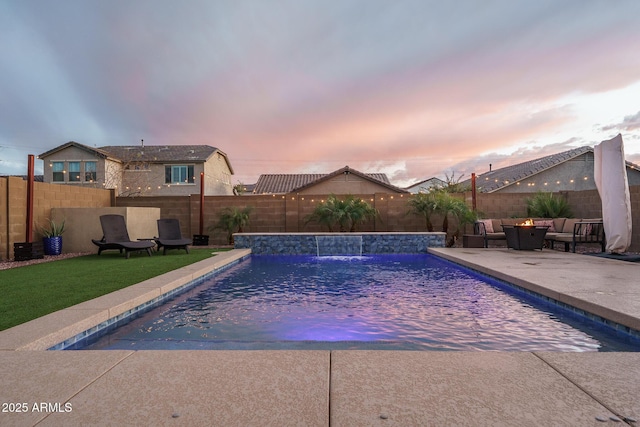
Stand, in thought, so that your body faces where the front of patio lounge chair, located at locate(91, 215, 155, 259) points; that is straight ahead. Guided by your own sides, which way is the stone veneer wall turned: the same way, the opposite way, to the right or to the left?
to the right

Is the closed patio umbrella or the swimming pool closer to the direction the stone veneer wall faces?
the swimming pool

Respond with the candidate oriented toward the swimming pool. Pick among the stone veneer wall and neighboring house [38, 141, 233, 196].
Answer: the stone veneer wall

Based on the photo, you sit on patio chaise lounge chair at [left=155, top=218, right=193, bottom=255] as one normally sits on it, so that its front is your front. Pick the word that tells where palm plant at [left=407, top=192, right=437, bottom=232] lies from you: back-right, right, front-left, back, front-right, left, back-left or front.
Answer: front-left

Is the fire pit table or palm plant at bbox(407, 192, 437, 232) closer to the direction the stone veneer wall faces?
the fire pit table

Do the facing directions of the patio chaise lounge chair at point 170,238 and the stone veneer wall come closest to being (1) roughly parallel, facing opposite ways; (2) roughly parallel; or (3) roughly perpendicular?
roughly perpendicular

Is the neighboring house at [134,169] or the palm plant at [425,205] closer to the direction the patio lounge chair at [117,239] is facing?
the palm plant

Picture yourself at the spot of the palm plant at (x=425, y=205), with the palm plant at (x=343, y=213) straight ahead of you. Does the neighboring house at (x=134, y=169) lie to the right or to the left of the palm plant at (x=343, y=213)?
right

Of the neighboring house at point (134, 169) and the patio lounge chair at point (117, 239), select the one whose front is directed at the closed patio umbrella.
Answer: the patio lounge chair

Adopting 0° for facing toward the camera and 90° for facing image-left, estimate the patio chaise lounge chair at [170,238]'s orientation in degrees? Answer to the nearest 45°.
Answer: approximately 315°
